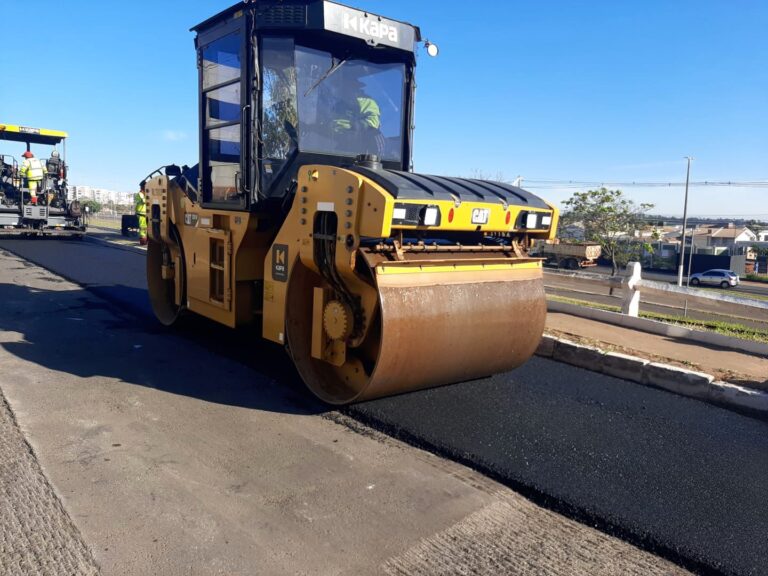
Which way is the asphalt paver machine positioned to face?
away from the camera

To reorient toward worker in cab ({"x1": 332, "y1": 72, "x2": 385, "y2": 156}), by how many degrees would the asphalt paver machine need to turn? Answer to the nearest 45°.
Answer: approximately 180°

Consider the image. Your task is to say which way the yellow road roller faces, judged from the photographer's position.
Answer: facing the viewer and to the right of the viewer

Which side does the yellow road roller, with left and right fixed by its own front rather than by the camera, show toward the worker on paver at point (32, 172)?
back

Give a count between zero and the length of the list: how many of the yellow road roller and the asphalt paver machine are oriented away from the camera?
1

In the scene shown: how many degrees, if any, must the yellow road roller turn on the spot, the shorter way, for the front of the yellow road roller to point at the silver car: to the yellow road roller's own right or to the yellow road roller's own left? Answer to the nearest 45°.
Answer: approximately 90° to the yellow road roller's own left

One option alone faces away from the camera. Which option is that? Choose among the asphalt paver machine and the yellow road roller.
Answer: the asphalt paver machine
